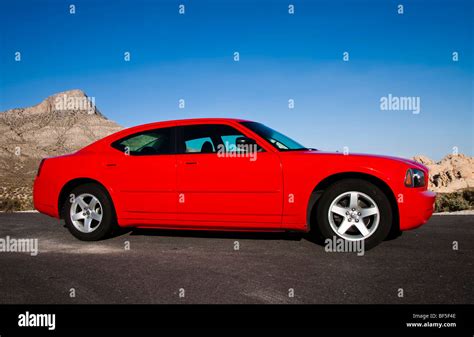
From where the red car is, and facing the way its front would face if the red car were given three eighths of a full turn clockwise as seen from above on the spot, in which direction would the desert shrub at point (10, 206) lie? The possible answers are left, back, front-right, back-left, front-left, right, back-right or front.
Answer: right

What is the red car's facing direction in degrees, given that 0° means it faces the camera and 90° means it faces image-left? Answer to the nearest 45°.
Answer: approximately 270°
